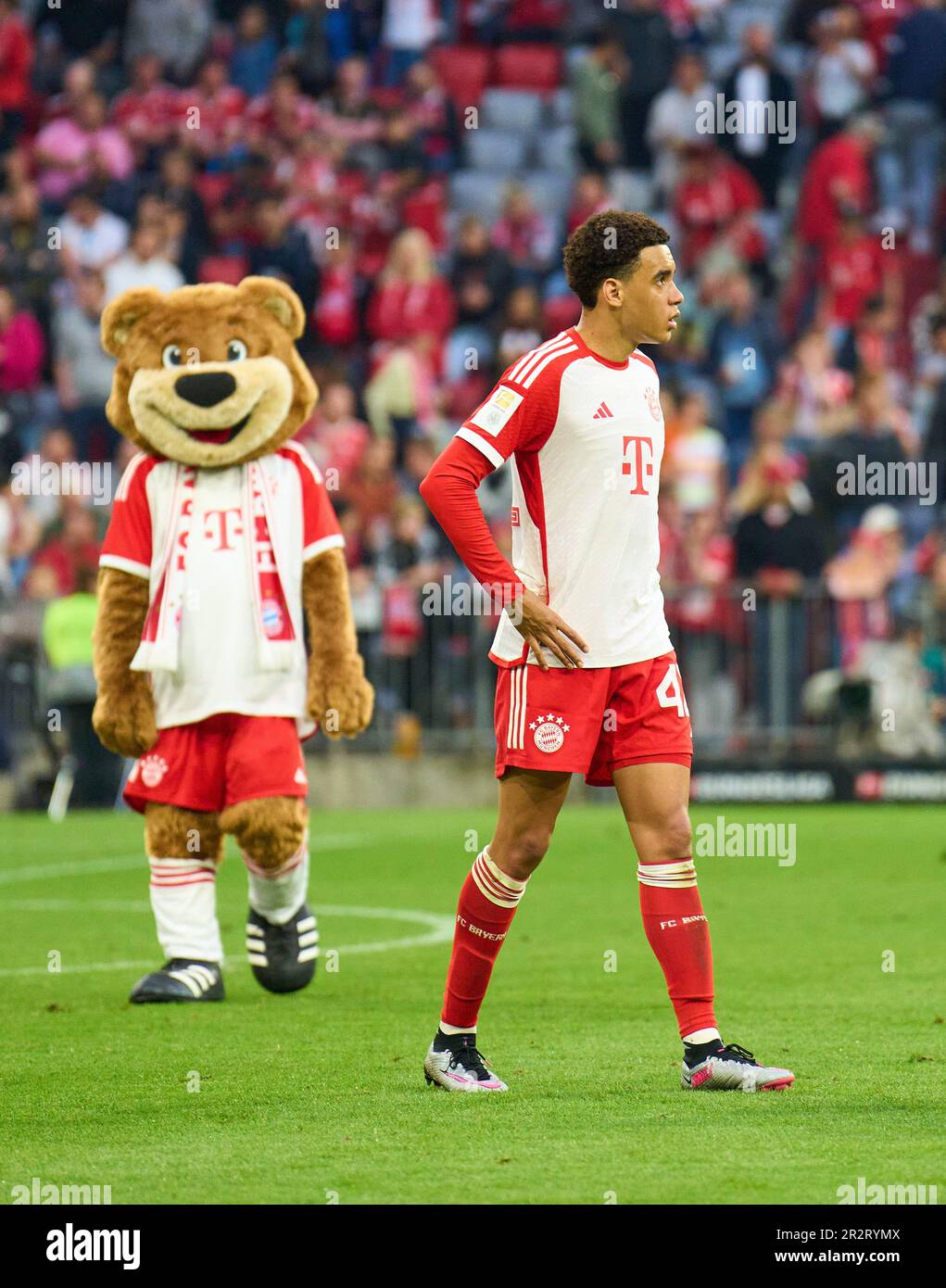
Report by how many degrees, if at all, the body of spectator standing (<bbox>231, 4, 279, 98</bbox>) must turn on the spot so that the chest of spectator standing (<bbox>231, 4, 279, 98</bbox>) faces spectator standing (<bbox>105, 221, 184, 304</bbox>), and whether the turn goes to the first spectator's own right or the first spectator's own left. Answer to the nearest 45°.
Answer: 0° — they already face them

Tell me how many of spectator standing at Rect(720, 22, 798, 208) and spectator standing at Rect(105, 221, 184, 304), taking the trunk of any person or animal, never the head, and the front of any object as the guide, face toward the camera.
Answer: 2

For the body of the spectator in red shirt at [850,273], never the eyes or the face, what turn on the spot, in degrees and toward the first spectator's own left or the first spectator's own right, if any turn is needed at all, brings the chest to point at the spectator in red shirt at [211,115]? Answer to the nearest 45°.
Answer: approximately 90° to the first spectator's own right

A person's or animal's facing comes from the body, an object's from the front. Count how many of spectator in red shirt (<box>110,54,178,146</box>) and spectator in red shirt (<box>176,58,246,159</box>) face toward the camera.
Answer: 2

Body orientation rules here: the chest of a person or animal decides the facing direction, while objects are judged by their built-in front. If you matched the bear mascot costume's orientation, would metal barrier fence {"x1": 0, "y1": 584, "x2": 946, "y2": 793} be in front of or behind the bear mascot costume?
behind

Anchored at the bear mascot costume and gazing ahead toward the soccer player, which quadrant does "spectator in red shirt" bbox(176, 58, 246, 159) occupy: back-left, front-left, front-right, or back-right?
back-left

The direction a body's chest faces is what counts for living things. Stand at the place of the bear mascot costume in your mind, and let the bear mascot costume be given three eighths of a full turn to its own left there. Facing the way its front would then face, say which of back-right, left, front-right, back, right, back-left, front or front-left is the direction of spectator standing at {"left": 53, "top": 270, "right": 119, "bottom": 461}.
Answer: front-left

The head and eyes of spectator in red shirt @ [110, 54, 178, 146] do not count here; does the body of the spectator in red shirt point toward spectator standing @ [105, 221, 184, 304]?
yes

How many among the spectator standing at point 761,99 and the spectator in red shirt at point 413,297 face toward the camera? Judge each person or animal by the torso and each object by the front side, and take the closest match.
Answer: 2

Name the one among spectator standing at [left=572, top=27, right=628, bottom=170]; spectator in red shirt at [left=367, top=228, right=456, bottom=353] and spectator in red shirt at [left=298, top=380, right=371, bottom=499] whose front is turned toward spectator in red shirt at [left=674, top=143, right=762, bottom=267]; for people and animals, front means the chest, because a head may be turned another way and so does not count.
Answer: the spectator standing

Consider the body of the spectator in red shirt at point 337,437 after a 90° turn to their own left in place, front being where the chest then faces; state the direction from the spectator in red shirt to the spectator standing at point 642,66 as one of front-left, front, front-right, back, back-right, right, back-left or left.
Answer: front-left

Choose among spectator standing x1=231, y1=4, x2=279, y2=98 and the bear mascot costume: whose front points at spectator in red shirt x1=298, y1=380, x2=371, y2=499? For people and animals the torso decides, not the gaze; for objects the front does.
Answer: the spectator standing

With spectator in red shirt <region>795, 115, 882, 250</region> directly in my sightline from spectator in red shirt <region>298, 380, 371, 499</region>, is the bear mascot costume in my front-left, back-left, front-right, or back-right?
back-right

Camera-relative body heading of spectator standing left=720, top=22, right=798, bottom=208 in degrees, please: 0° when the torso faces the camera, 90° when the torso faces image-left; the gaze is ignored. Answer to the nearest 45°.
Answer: approximately 0°
